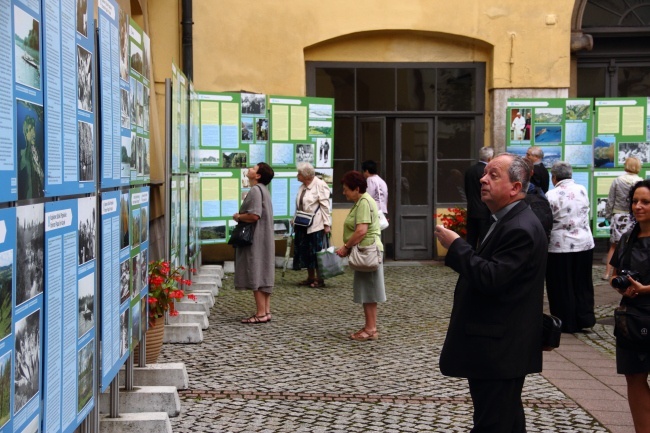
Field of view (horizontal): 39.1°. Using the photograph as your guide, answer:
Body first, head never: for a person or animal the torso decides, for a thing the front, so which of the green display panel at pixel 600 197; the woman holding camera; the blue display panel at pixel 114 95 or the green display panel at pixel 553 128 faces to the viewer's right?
the blue display panel

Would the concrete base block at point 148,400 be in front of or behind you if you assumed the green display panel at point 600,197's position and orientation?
in front

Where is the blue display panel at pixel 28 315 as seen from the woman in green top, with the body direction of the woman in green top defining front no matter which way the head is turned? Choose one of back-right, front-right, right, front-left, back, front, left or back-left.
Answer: left

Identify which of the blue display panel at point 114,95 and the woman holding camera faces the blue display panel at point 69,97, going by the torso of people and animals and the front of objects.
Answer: the woman holding camera

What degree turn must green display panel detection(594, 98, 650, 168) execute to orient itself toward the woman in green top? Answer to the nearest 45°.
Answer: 0° — it already faces them

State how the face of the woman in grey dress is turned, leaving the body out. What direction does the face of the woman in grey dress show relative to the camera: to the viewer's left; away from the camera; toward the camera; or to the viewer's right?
to the viewer's left

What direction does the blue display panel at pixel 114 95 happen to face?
to the viewer's right

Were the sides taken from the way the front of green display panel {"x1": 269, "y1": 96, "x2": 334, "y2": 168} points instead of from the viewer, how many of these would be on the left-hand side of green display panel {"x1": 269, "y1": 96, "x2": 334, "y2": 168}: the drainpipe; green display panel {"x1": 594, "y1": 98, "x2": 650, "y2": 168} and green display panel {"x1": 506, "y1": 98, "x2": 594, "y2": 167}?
2

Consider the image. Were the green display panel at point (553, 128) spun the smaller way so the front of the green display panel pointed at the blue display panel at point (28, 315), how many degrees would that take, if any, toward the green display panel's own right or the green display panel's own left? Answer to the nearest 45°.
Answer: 0° — it already faces it

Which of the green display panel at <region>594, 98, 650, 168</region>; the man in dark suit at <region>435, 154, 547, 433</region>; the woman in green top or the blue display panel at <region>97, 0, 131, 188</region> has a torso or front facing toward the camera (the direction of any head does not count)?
the green display panel

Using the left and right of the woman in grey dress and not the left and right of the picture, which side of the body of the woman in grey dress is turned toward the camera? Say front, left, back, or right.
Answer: left

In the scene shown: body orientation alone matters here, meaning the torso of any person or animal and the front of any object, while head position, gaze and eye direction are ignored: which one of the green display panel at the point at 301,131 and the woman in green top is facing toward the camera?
the green display panel

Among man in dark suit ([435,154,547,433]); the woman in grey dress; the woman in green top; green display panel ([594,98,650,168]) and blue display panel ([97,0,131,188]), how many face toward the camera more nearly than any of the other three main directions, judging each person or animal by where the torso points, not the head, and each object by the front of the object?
1

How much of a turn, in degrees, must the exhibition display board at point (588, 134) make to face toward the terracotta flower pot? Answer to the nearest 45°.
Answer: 0° — it already faces it

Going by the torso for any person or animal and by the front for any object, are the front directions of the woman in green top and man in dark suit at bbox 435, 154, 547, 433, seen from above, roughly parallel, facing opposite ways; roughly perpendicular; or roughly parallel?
roughly parallel

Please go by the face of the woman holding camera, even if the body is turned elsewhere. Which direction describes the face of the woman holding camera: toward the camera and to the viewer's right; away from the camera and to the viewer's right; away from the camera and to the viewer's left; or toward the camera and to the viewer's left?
toward the camera and to the viewer's left

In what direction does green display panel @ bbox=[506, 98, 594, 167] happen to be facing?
toward the camera
